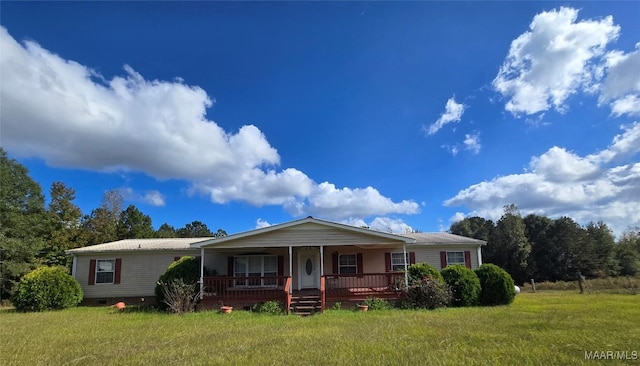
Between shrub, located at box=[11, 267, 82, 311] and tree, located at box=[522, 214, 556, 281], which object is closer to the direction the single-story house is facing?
the shrub

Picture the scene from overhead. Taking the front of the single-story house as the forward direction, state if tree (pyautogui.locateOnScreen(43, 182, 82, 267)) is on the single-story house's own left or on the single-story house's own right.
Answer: on the single-story house's own right

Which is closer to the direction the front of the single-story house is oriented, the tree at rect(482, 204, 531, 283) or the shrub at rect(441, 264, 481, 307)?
the shrub

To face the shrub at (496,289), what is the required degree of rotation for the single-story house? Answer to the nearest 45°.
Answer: approximately 45° to its left

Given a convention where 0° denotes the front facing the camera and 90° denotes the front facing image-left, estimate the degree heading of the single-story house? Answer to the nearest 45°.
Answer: approximately 0°

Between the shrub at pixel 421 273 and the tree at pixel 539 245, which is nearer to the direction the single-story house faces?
the shrub

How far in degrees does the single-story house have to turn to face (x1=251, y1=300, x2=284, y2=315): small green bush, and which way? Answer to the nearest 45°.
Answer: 0° — it already faces it

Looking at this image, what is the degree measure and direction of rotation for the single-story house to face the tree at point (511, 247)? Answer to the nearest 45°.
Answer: approximately 135° to its left

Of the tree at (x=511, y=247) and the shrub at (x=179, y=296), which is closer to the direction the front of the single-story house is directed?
the shrub

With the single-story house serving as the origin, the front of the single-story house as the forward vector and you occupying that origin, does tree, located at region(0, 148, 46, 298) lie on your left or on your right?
on your right

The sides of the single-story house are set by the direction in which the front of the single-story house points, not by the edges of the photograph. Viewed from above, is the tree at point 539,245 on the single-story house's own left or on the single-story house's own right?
on the single-story house's own left
